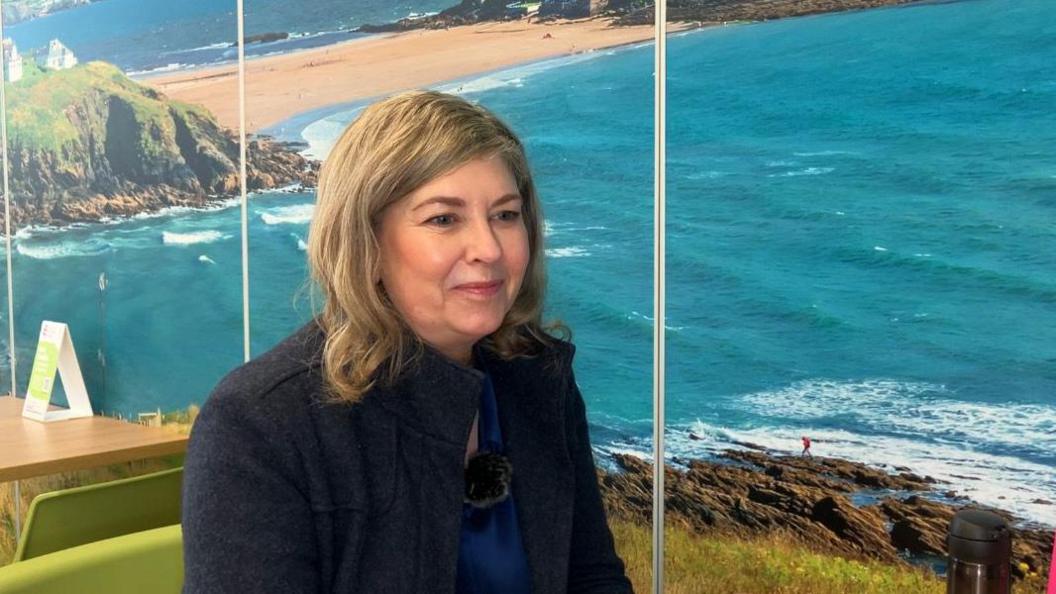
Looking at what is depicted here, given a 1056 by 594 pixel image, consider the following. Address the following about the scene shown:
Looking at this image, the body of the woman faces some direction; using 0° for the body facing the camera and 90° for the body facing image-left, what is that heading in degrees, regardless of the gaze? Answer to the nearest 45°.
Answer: approximately 315°

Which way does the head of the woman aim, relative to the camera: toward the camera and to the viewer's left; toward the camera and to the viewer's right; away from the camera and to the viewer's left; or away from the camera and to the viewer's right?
toward the camera and to the viewer's right

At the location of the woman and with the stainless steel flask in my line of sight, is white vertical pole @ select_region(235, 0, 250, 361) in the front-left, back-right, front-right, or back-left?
back-left

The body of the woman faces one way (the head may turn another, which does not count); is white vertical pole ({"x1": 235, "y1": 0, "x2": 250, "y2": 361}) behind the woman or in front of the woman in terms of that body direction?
behind

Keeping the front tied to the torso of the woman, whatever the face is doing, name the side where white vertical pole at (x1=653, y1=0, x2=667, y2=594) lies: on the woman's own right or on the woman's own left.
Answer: on the woman's own left
